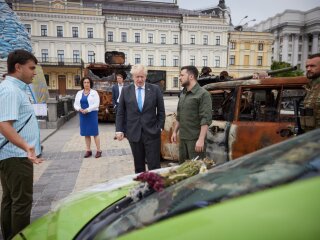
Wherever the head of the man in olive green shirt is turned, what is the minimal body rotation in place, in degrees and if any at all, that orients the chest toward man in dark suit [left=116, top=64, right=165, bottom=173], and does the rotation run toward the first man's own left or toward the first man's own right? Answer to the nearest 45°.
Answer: approximately 45° to the first man's own right

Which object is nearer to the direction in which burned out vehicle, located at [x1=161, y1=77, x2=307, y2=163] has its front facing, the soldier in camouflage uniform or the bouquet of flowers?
the bouquet of flowers

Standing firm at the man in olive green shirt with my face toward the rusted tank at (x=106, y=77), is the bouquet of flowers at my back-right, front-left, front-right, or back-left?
back-left

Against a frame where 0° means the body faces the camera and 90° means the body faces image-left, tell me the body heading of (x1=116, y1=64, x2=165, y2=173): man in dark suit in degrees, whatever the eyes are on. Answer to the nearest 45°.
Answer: approximately 0°

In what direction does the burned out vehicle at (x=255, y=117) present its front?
to the viewer's left

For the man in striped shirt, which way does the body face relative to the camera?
to the viewer's right

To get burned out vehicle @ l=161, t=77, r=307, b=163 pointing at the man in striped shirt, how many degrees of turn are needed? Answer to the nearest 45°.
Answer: approximately 45° to its left

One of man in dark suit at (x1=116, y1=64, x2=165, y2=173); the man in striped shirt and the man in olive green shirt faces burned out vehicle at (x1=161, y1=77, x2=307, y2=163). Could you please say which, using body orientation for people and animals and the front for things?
the man in striped shirt
